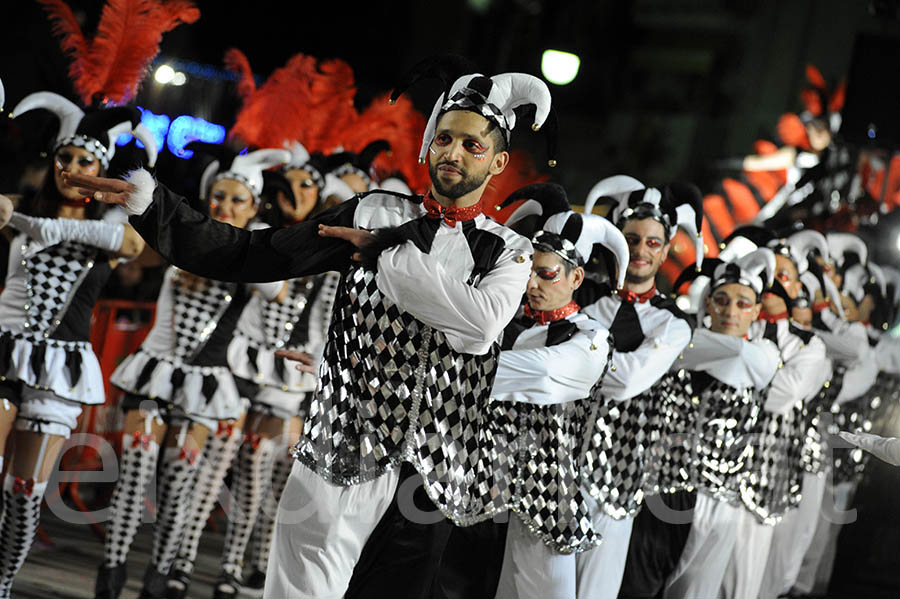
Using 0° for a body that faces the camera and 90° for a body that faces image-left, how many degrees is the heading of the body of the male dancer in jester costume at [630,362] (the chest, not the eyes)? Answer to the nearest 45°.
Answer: approximately 45°

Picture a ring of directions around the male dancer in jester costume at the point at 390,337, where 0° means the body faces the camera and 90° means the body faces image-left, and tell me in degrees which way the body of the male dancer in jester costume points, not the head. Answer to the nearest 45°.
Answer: approximately 0°

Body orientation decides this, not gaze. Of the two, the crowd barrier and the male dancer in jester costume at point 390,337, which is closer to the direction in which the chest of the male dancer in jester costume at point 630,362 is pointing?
the male dancer in jester costume

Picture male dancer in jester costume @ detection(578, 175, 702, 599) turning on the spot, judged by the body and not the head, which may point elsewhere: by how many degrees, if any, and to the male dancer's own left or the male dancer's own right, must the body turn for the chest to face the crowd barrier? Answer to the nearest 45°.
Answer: approximately 90° to the male dancer's own right
